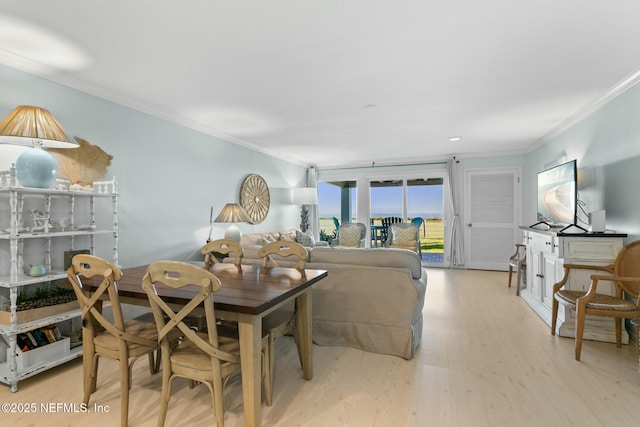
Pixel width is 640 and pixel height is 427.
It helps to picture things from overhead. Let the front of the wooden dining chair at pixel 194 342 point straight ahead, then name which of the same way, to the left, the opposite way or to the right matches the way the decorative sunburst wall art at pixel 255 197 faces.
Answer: to the right

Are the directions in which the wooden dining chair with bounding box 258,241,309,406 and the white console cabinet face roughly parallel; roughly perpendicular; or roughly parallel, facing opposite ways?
roughly perpendicular

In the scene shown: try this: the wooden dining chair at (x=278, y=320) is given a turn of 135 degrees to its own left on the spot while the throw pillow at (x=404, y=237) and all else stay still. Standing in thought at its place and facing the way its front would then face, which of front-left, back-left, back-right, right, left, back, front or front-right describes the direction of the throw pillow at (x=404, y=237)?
front-left

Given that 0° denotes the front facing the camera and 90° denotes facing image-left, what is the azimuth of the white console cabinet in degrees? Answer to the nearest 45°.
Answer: approximately 90°

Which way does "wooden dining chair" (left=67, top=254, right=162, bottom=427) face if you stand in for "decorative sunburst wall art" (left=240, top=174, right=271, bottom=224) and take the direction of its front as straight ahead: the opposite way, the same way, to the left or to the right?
to the left

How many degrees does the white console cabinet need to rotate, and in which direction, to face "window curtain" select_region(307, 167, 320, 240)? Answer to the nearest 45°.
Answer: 0° — it already faces it

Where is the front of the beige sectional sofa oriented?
away from the camera

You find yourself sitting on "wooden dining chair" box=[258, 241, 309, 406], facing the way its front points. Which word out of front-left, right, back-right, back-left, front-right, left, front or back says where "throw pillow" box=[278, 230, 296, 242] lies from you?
back-right

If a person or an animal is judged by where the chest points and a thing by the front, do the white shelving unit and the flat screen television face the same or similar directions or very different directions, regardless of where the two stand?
very different directions

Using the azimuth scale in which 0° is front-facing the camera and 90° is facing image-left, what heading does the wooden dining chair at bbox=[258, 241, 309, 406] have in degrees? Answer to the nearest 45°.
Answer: approximately 45°

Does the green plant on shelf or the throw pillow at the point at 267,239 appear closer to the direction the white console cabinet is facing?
the throw pillow

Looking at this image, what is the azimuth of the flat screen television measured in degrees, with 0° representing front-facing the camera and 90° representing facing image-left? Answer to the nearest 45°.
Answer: approximately 45°
